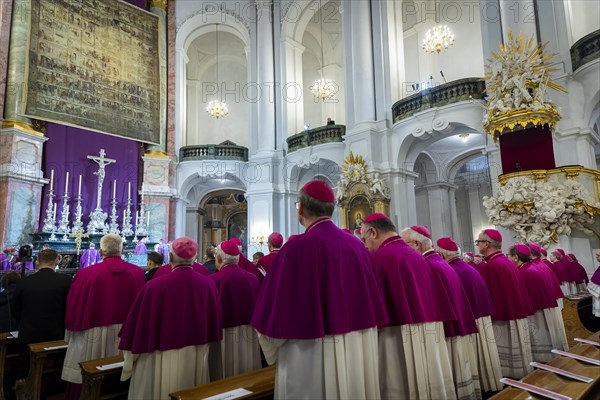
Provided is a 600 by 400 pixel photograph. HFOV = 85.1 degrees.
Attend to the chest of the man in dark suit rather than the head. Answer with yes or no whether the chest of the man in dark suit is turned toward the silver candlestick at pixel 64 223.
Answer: yes

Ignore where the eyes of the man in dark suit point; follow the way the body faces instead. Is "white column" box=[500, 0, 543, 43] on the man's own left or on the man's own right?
on the man's own right

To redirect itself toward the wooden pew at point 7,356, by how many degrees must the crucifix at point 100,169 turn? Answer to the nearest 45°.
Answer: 0° — it already faces it

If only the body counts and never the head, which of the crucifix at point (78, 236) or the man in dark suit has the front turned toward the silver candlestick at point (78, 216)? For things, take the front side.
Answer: the man in dark suit

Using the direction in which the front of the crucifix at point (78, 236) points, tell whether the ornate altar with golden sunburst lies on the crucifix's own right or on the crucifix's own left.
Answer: on the crucifix's own left

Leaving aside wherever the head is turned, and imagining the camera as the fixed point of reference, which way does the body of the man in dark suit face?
away from the camera

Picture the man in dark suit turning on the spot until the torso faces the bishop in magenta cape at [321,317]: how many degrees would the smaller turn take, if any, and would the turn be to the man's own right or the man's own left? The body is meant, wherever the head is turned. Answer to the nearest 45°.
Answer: approximately 135° to the man's own right

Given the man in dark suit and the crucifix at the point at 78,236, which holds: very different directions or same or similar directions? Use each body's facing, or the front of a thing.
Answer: very different directions

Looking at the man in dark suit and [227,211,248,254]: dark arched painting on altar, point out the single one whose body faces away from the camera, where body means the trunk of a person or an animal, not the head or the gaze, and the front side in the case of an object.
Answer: the man in dark suit

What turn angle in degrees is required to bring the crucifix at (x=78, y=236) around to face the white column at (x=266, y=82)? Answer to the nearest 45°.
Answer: approximately 90° to its left

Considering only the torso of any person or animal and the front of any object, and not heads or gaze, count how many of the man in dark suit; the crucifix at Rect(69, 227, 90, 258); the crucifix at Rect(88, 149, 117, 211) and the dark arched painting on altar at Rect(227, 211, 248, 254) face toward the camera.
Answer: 3

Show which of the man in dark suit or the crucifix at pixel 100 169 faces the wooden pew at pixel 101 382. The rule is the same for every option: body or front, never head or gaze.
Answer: the crucifix

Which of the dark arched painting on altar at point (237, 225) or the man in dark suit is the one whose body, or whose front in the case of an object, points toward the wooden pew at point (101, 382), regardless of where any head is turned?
the dark arched painting on altar

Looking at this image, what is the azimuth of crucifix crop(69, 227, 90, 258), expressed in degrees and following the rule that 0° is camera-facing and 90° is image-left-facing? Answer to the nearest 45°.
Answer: approximately 0°

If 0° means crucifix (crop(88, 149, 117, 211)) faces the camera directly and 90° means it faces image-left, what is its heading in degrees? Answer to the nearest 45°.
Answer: approximately 0°

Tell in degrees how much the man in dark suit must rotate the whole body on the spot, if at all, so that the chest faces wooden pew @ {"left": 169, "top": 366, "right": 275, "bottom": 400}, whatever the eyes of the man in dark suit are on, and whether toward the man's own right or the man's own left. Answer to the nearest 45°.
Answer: approximately 135° to the man's own right
